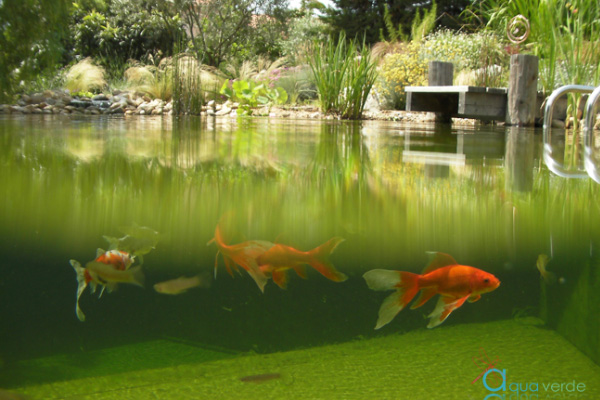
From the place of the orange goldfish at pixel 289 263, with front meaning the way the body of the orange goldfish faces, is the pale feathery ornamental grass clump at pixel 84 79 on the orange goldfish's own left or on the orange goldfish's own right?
on the orange goldfish's own right

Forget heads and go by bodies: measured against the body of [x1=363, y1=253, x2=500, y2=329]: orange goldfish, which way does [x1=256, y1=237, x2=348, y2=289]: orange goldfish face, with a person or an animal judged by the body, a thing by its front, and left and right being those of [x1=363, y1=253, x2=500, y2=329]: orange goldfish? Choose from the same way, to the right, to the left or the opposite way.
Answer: the opposite way

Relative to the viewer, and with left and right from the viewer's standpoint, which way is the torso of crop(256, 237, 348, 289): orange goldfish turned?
facing to the left of the viewer

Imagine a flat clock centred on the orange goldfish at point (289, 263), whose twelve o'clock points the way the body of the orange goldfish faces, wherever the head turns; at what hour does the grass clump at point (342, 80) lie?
The grass clump is roughly at 3 o'clock from the orange goldfish.

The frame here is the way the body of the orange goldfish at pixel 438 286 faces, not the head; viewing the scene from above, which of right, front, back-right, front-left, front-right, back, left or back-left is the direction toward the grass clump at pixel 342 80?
left

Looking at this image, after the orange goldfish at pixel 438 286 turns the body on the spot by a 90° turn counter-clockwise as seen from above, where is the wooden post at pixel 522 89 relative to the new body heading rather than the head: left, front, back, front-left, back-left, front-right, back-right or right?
front

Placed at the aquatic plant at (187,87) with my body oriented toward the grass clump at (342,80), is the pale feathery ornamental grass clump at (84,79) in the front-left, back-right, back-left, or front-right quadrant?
back-left

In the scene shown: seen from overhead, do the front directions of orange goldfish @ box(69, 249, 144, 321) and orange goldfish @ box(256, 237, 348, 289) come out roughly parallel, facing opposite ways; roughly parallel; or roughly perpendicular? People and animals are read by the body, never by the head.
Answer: roughly parallel, facing opposite ways

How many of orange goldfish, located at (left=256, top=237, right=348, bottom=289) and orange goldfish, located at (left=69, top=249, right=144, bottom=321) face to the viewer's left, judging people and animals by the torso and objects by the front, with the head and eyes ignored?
1

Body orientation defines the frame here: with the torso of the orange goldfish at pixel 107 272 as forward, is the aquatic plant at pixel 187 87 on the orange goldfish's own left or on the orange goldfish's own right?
on the orange goldfish's own left

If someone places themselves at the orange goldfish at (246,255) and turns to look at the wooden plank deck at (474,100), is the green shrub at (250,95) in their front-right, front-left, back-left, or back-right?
front-left

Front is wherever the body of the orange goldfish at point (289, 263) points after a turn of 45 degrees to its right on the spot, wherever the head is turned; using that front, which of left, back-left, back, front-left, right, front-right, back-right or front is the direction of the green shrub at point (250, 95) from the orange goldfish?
front-right

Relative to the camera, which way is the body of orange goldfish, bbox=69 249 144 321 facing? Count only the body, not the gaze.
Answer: to the viewer's right

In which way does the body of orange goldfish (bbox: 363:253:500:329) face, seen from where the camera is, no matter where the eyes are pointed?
to the viewer's right

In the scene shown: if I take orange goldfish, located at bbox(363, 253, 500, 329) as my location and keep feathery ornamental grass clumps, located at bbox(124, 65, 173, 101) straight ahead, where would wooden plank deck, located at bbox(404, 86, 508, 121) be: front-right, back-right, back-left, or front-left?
front-right
